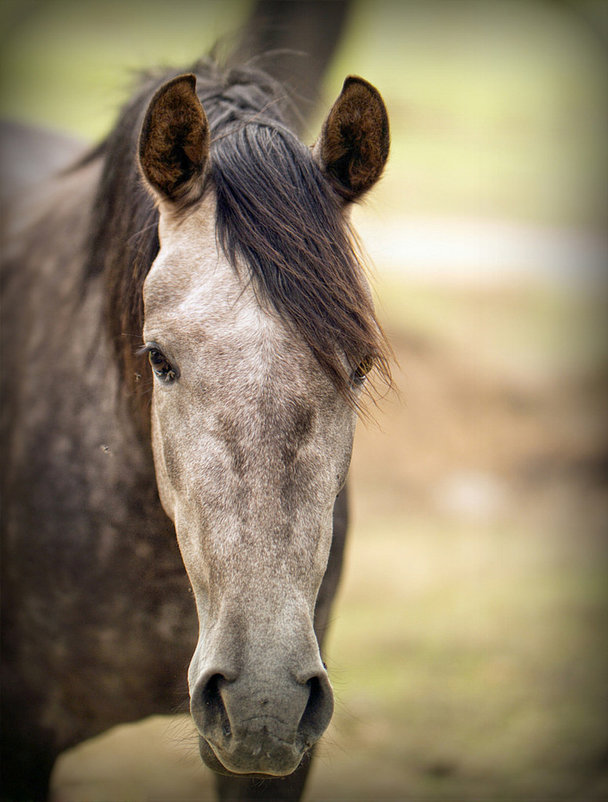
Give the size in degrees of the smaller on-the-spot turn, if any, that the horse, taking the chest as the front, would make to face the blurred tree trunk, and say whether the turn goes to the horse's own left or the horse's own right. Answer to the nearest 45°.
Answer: approximately 135° to the horse's own left

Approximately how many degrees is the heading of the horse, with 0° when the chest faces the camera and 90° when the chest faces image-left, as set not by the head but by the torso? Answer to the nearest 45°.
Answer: approximately 315°
